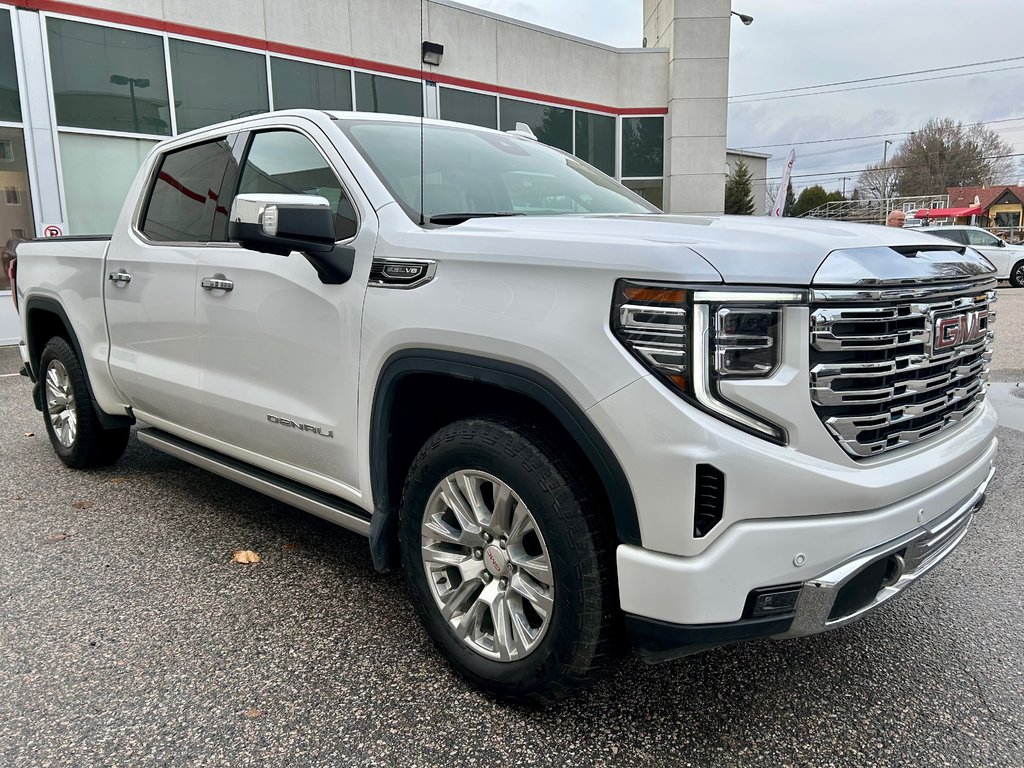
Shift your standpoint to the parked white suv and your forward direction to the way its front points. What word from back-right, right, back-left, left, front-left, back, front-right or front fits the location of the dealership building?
back-right

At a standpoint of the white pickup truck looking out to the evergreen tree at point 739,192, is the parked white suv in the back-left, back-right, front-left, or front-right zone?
front-right

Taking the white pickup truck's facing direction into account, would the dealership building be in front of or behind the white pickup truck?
behind

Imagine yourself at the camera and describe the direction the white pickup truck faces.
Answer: facing the viewer and to the right of the viewer

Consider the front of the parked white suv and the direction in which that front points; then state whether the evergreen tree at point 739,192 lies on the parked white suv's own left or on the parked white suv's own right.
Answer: on the parked white suv's own left

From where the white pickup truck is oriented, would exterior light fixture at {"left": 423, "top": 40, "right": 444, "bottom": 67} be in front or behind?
behind

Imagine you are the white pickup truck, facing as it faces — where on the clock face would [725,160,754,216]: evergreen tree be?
The evergreen tree is roughly at 8 o'clock from the white pickup truck.

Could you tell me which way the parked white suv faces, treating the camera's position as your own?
facing to the right of the viewer

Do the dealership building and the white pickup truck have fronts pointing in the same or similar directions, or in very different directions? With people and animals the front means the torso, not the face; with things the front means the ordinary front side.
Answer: same or similar directions

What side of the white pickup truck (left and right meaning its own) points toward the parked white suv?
left

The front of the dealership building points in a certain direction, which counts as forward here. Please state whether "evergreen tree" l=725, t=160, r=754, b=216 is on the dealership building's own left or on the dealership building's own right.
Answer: on the dealership building's own left

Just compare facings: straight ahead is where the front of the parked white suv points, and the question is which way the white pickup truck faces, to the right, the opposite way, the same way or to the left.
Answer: the same way
